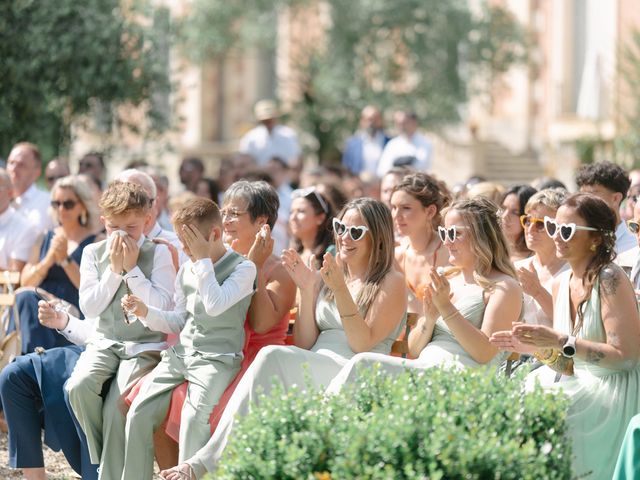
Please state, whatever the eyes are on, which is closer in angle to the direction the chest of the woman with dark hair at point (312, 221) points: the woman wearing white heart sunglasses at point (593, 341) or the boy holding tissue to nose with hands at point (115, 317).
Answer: the boy holding tissue to nose with hands

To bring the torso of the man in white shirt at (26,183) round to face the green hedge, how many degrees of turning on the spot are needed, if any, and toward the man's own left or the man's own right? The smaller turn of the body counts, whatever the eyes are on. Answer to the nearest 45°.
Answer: approximately 45° to the man's own left

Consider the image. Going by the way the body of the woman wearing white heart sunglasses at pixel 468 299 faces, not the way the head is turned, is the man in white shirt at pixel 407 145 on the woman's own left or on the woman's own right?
on the woman's own right

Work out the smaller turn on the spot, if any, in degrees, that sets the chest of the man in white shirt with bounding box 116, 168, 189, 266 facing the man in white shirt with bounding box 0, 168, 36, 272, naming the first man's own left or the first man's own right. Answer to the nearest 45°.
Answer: approximately 90° to the first man's own right

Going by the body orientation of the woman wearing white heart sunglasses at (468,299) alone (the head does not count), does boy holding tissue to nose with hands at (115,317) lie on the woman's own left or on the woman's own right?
on the woman's own right

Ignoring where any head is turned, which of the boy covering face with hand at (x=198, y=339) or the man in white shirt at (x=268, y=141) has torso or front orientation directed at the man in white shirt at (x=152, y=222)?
the man in white shirt at (x=268, y=141)

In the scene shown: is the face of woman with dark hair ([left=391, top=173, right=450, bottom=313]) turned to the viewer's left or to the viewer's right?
to the viewer's left

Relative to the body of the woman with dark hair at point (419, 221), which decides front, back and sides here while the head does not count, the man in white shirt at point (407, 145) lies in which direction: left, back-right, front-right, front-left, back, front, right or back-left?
back-right

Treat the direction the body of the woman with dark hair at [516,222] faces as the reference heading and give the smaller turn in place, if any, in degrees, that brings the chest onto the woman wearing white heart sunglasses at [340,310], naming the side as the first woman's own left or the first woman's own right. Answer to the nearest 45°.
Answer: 0° — they already face them

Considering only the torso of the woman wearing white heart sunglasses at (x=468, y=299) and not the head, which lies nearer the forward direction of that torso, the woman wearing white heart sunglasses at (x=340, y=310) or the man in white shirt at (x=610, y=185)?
the woman wearing white heart sunglasses

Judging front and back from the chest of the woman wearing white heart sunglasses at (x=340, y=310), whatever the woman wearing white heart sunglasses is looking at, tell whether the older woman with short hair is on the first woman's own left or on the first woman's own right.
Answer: on the first woman's own right

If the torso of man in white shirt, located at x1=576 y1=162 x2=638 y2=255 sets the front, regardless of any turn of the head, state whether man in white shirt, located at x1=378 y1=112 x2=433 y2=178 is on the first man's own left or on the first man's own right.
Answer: on the first man's own right

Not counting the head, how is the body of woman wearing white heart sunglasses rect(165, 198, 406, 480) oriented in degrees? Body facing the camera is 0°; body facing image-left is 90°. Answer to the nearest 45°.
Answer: approximately 45°
